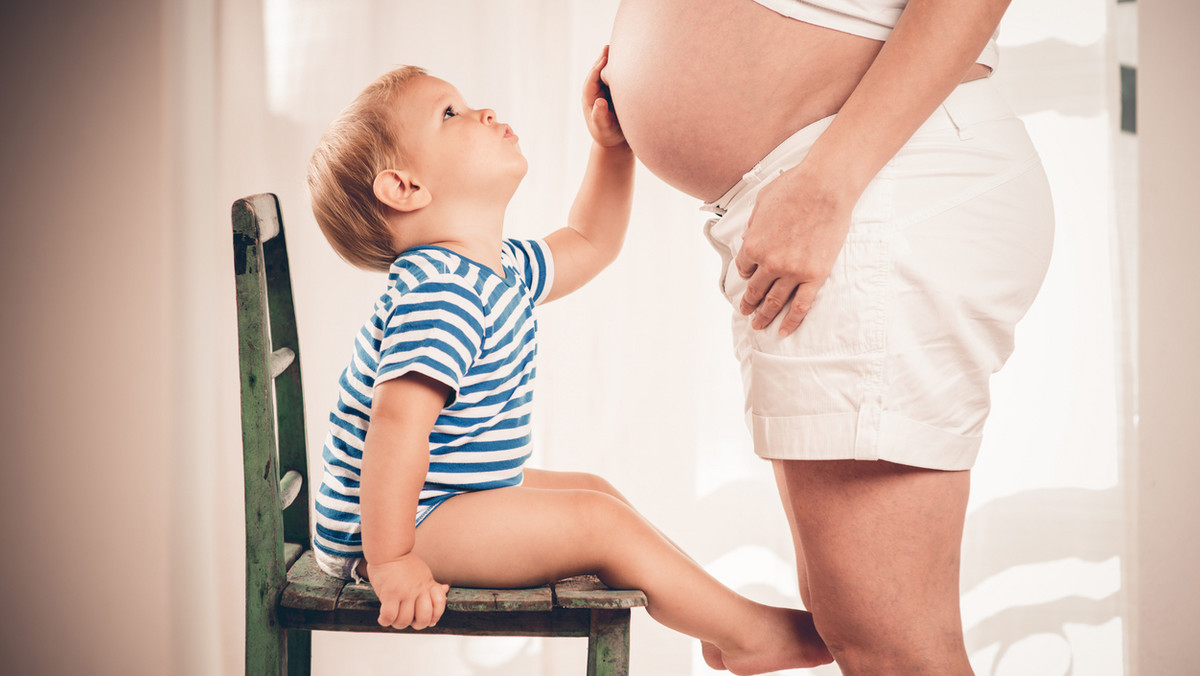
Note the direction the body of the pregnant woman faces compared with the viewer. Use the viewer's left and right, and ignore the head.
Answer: facing to the left of the viewer

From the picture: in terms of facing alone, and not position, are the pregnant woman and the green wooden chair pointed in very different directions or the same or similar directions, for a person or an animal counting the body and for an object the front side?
very different directions

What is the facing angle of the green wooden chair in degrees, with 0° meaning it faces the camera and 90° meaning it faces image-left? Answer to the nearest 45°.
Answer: approximately 270°

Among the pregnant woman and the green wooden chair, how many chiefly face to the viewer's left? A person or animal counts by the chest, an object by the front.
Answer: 1
